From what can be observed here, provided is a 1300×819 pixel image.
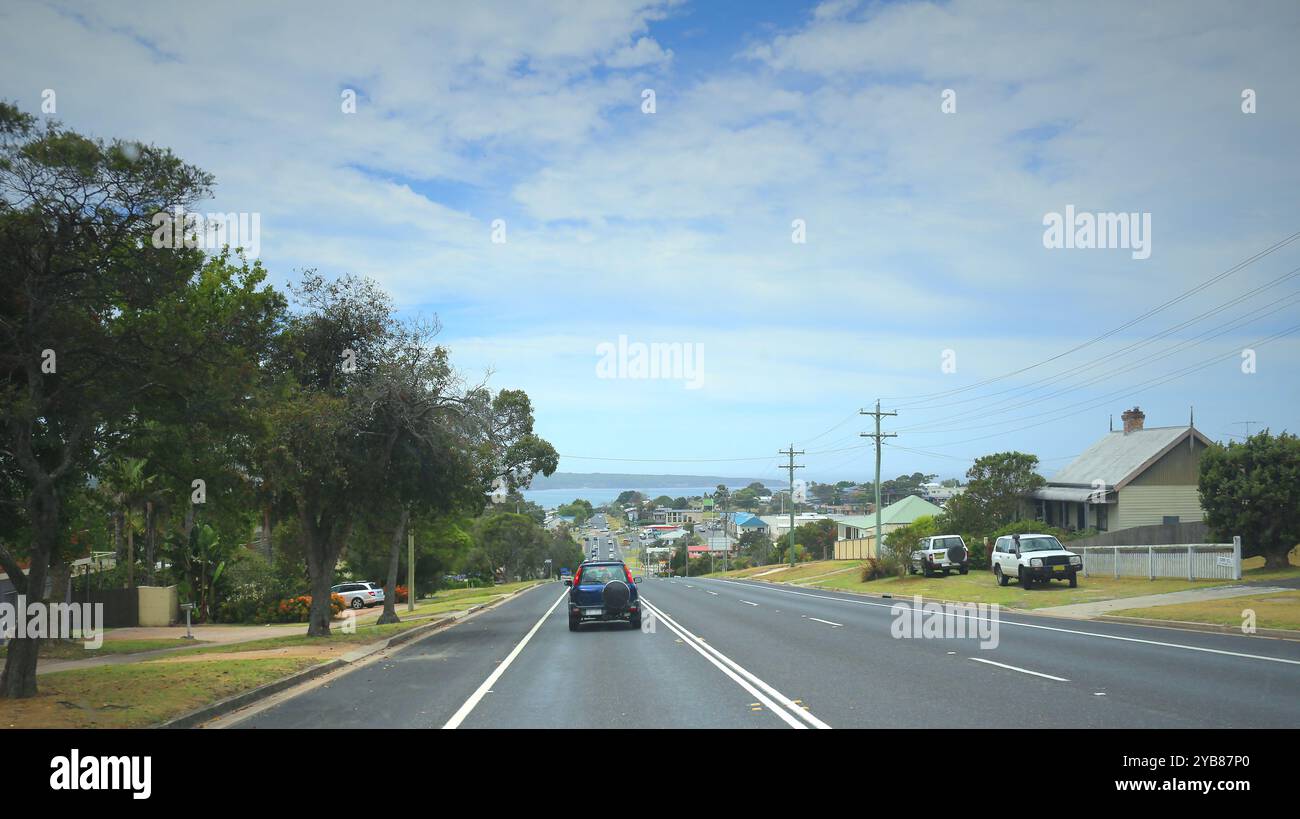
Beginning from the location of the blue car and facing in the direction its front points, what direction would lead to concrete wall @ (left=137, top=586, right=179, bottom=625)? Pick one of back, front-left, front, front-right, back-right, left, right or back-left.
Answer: front-left

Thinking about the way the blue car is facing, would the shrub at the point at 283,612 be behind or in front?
in front

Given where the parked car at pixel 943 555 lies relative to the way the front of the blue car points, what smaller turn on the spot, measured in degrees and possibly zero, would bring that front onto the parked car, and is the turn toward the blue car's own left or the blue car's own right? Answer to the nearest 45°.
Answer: approximately 45° to the blue car's own right

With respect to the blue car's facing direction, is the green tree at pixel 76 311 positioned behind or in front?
behind

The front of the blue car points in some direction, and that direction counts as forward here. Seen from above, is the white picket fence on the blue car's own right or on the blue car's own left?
on the blue car's own right

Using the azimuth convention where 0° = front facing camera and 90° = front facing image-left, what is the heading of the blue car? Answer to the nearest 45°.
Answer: approximately 180°

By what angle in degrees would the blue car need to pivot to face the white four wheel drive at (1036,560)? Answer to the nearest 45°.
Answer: approximately 45° to its right

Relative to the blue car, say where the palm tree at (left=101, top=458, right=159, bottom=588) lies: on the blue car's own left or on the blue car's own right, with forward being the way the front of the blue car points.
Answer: on the blue car's own left

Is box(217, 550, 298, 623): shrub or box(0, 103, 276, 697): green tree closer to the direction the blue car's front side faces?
the shrub
